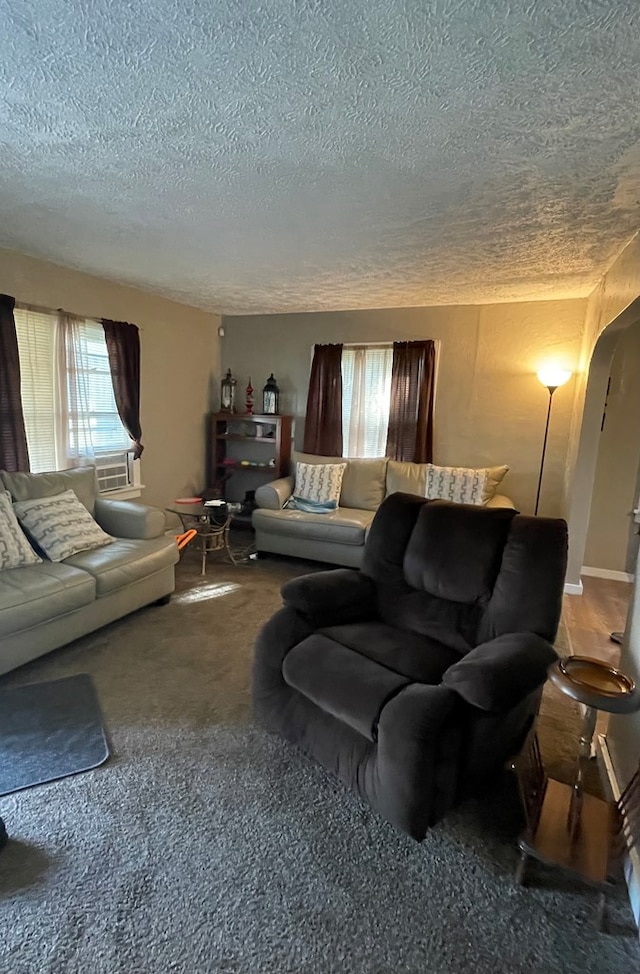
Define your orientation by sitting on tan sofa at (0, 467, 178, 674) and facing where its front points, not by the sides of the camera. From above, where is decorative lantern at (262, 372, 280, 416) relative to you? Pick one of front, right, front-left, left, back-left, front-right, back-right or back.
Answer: left

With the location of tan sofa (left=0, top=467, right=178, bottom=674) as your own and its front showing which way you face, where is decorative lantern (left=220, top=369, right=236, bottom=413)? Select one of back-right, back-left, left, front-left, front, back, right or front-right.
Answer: left

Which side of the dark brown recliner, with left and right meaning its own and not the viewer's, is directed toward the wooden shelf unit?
right

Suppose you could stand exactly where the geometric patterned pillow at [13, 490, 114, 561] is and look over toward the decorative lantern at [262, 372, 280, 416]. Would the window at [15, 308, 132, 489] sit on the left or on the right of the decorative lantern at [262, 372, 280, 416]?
left

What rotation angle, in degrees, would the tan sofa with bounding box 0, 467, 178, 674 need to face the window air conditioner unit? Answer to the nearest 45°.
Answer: approximately 135° to its left

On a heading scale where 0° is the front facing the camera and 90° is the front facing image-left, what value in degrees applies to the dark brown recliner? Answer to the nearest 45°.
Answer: approximately 45°

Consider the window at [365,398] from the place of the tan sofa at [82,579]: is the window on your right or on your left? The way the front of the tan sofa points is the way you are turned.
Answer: on your left

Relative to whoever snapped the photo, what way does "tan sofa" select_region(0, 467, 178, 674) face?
facing the viewer and to the right of the viewer

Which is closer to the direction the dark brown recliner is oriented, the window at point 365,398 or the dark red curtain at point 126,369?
the dark red curtain

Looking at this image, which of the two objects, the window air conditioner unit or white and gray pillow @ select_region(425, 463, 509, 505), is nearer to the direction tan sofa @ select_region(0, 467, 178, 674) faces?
the white and gray pillow

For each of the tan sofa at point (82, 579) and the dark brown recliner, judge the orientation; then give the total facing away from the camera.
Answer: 0

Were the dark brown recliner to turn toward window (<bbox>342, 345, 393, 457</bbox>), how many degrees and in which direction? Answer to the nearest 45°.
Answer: approximately 135° to its right

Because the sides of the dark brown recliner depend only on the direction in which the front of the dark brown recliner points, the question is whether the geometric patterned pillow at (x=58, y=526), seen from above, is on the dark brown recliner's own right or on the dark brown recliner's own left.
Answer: on the dark brown recliner's own right
